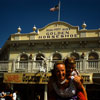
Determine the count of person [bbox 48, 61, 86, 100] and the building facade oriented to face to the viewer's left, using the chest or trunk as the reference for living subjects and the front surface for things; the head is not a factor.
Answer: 0

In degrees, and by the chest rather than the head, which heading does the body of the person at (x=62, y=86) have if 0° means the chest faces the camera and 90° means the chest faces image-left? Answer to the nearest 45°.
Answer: approximately 315°

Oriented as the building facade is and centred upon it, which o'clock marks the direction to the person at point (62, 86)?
The person is roughly at 12 o'clock from the building facade.

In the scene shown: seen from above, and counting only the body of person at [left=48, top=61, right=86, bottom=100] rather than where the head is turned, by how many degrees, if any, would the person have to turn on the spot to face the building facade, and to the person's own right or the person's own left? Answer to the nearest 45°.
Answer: approximately 135° to the person's own left
